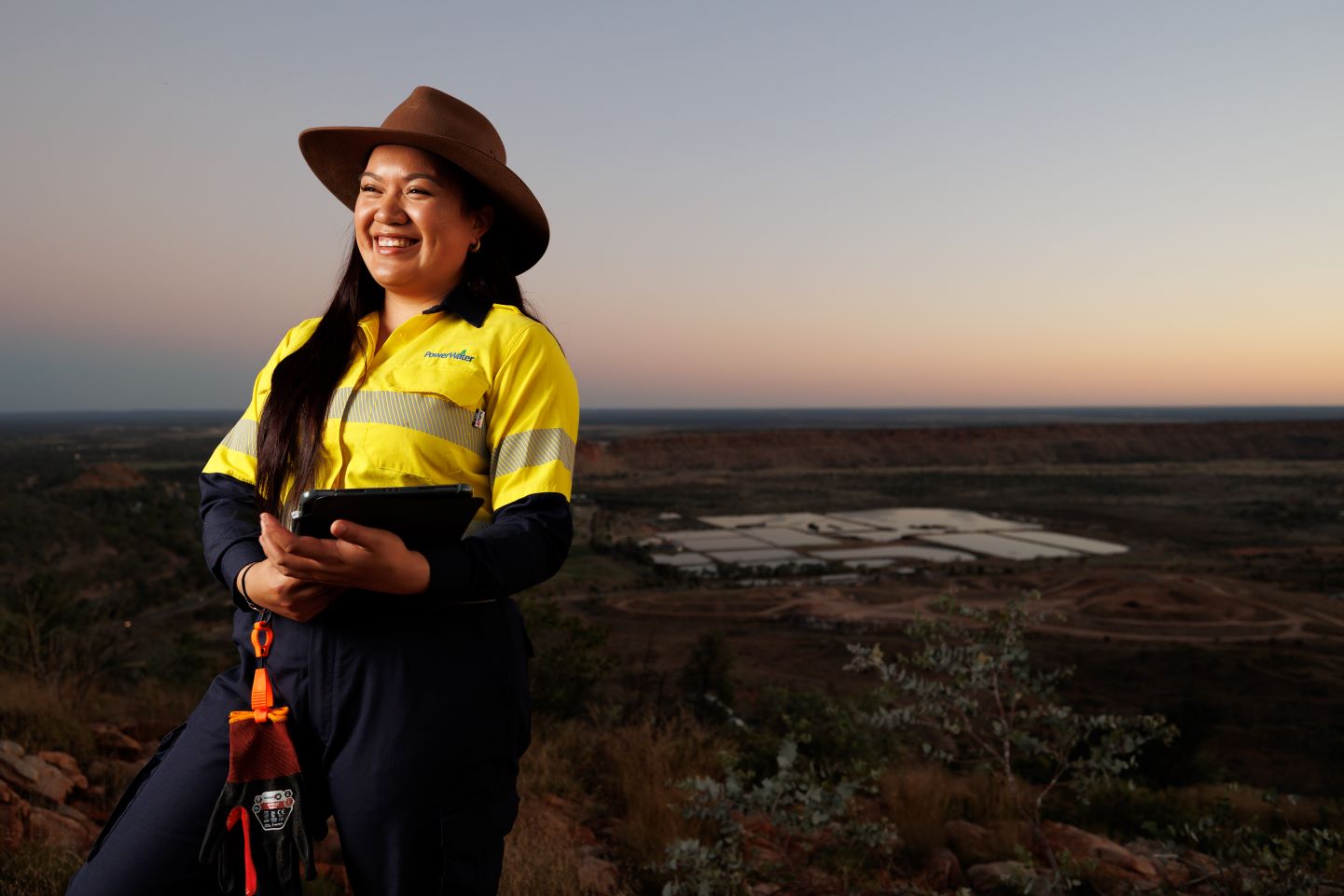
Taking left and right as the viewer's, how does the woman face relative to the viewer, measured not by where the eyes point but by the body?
facing the viewer and to the left of the viewer

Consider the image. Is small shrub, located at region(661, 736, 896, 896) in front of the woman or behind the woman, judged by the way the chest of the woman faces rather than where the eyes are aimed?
behind

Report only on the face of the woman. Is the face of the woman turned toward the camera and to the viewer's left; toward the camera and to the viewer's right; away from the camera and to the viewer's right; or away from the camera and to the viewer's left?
toward the camera and to the viewer's left

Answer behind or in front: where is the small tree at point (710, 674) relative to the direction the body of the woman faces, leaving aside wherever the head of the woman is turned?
behind
